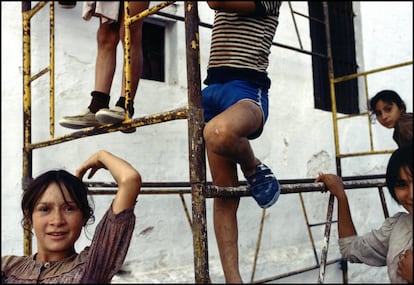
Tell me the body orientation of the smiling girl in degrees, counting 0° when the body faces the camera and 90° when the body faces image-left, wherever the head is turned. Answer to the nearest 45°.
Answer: approximately 0°
